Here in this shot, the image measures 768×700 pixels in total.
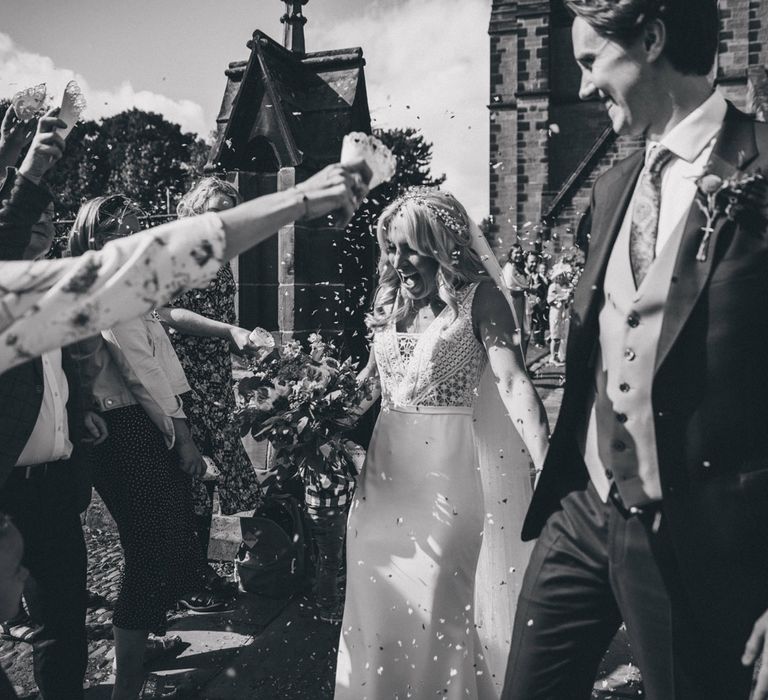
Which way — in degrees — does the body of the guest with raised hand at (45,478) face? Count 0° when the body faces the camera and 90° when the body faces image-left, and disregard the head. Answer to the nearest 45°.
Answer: approximately 315°

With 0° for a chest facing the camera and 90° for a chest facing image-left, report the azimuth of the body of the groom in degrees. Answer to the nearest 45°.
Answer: approximately 45°

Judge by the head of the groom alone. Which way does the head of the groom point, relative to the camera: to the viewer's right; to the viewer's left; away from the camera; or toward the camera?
to the viewer's left

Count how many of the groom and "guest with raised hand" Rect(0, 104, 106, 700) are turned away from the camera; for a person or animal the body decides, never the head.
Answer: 0

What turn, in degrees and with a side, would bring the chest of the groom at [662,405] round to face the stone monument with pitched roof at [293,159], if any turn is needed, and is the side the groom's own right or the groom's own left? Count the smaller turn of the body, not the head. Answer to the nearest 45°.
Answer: approximately 90° to the groom's own right

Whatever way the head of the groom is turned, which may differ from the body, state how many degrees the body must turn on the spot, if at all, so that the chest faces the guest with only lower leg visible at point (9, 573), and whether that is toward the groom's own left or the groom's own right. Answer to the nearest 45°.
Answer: approximately 45° to the groom's own right

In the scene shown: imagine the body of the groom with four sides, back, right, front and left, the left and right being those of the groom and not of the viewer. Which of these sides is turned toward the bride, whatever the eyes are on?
right

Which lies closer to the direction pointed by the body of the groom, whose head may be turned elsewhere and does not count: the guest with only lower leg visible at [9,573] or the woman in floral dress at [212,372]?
the guest with only lower leg visible

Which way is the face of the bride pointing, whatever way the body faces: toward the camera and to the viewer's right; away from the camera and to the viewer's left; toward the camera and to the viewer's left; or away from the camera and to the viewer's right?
toward the camera and to the viewer's left

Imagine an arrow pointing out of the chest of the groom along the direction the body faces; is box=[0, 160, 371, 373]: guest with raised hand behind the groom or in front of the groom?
in front

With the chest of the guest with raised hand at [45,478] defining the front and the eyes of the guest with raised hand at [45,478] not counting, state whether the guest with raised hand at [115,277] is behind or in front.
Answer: in front
